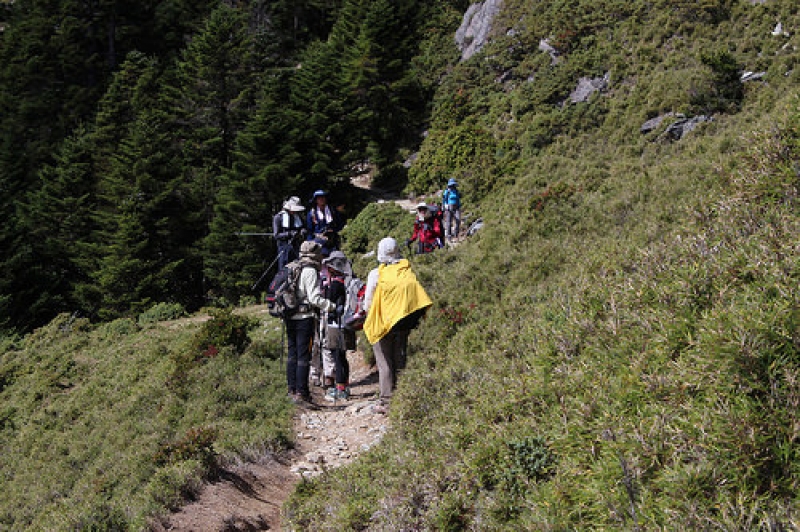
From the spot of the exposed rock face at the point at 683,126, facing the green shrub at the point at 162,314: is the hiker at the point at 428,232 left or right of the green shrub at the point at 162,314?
right

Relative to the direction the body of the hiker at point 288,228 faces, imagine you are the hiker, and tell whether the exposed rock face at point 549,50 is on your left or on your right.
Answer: on your left

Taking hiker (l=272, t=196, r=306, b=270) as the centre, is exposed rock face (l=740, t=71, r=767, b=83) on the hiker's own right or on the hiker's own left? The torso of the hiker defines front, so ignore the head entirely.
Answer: on the hiker's own left

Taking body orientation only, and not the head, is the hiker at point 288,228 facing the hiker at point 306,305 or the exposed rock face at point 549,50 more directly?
the hiker

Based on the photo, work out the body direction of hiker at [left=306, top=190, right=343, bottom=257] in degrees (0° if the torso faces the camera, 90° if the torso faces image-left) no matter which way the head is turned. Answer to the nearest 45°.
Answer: approximately 0°

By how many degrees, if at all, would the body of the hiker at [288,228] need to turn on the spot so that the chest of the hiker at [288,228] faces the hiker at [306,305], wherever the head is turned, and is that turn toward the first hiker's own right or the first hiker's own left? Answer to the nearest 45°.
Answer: approximately 45° to the first hiker's own right

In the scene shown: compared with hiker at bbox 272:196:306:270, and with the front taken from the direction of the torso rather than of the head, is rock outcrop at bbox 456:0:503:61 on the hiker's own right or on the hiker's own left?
on the hiker's own left
